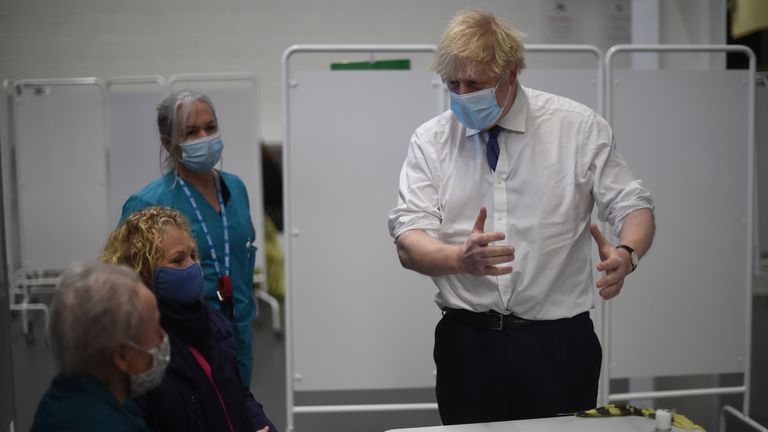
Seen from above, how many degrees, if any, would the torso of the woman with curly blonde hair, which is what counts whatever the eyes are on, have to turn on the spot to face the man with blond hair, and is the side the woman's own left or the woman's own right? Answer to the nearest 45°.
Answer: approximately 45° to the woman's own left

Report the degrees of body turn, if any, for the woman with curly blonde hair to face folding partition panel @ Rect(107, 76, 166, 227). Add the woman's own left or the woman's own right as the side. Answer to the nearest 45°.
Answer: approximately 135° to the woman's own left

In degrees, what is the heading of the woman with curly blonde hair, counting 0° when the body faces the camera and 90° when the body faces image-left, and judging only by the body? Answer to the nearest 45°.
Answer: approximately 315°

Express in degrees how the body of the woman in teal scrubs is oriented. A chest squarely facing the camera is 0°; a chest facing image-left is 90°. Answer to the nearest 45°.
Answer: approximately 315°

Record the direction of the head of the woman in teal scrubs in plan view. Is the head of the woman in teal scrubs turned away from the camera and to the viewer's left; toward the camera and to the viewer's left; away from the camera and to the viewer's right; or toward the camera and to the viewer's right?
toward the camera and to the viewer's right

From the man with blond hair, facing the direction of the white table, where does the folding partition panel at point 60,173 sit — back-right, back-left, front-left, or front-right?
back-right
